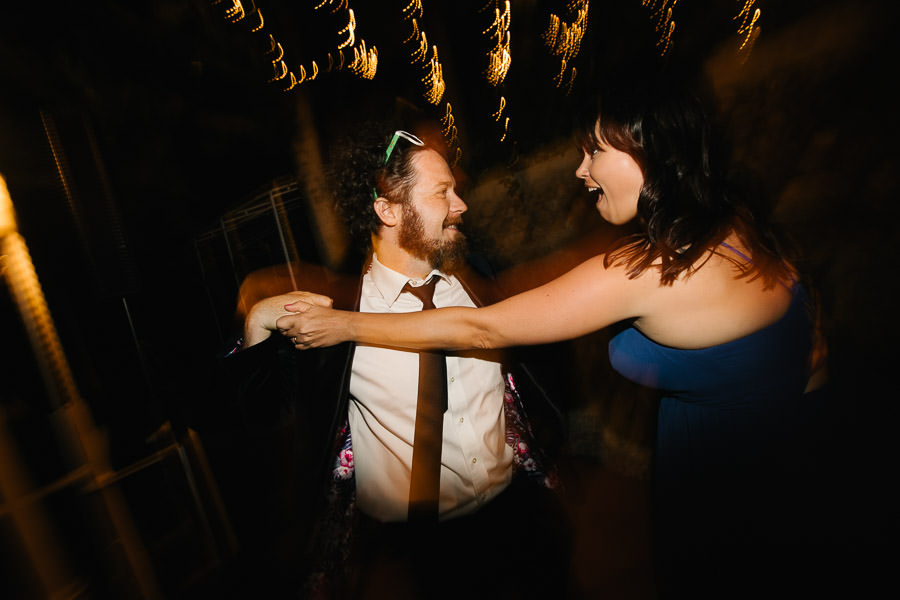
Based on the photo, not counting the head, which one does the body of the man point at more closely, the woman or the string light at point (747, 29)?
the woman

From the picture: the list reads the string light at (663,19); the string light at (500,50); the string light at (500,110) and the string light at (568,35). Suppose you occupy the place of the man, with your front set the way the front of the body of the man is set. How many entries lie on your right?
0

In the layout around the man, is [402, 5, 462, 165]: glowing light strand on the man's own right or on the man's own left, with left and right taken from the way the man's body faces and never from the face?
on the man's own left

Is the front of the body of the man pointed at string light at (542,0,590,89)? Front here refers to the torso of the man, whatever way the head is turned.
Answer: no

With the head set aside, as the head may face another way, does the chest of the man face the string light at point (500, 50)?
no

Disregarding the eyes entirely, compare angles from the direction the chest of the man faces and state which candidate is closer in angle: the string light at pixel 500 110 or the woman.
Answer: the woman

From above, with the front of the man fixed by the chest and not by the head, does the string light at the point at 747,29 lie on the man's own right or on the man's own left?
on the man's own left

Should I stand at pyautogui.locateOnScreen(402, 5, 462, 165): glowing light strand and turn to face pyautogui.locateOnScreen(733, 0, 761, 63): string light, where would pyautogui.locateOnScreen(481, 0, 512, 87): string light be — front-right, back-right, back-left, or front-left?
front-left

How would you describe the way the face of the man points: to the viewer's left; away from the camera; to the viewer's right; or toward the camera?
to the viewer's right

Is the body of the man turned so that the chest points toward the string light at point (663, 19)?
no

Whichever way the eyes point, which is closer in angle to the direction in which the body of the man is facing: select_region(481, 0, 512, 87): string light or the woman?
the woman

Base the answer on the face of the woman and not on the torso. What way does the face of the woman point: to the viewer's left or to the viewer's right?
to the viewer's left
